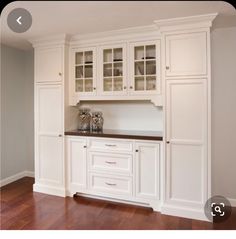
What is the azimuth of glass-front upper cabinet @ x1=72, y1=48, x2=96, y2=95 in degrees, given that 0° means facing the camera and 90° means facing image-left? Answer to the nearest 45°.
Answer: approximately 45°

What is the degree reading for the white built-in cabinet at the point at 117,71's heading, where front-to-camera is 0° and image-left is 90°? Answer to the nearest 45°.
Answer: approximately 45°
